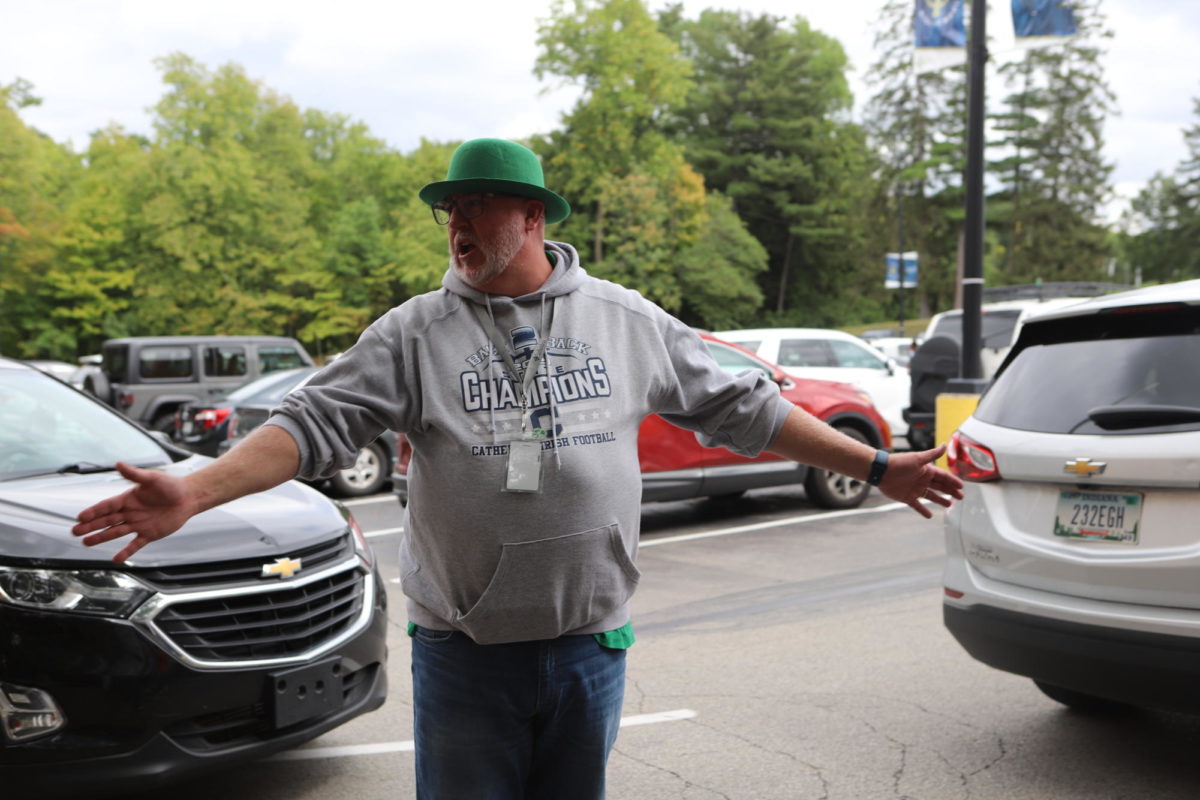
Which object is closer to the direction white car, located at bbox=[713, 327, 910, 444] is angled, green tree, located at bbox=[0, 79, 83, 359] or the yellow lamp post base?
the yellow lamp post base

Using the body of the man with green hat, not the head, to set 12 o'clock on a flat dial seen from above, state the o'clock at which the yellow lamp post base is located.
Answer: The yellow lamp post base is roughly at 7 o'clock from the man with green hat.

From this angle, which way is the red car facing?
to the viewer's right

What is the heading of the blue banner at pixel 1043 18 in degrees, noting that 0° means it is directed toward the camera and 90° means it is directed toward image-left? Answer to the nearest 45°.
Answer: approximately 0°

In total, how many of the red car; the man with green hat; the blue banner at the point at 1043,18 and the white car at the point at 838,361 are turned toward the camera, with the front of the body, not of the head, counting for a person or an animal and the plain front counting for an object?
2

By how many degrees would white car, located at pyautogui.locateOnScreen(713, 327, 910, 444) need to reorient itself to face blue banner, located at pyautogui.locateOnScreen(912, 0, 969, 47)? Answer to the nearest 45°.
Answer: approximately 90° to its right

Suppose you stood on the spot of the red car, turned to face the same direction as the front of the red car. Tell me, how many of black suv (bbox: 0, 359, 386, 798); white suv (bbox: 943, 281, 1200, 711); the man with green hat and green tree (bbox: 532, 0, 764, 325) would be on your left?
1

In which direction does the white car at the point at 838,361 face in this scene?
to the viewer's right

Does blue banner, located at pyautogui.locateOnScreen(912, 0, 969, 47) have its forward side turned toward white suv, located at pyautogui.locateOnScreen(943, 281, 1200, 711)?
yes

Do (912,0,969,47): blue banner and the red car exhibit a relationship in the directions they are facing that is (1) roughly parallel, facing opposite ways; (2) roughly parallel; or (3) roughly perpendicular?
roughly perpendicular

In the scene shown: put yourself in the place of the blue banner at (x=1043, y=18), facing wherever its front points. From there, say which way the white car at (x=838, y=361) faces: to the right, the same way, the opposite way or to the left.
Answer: to the left

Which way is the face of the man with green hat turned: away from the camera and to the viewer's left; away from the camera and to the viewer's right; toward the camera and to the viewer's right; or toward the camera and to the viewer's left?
toward the camera and to the viewer's left

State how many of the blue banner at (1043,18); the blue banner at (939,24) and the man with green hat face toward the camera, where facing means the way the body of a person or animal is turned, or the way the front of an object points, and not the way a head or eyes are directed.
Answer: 3

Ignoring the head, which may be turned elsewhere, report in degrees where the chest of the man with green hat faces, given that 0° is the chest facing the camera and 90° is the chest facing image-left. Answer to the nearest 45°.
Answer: approximately 0°

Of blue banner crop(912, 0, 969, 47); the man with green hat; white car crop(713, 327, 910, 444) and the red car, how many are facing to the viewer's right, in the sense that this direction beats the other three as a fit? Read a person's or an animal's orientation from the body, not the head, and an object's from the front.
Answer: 2
